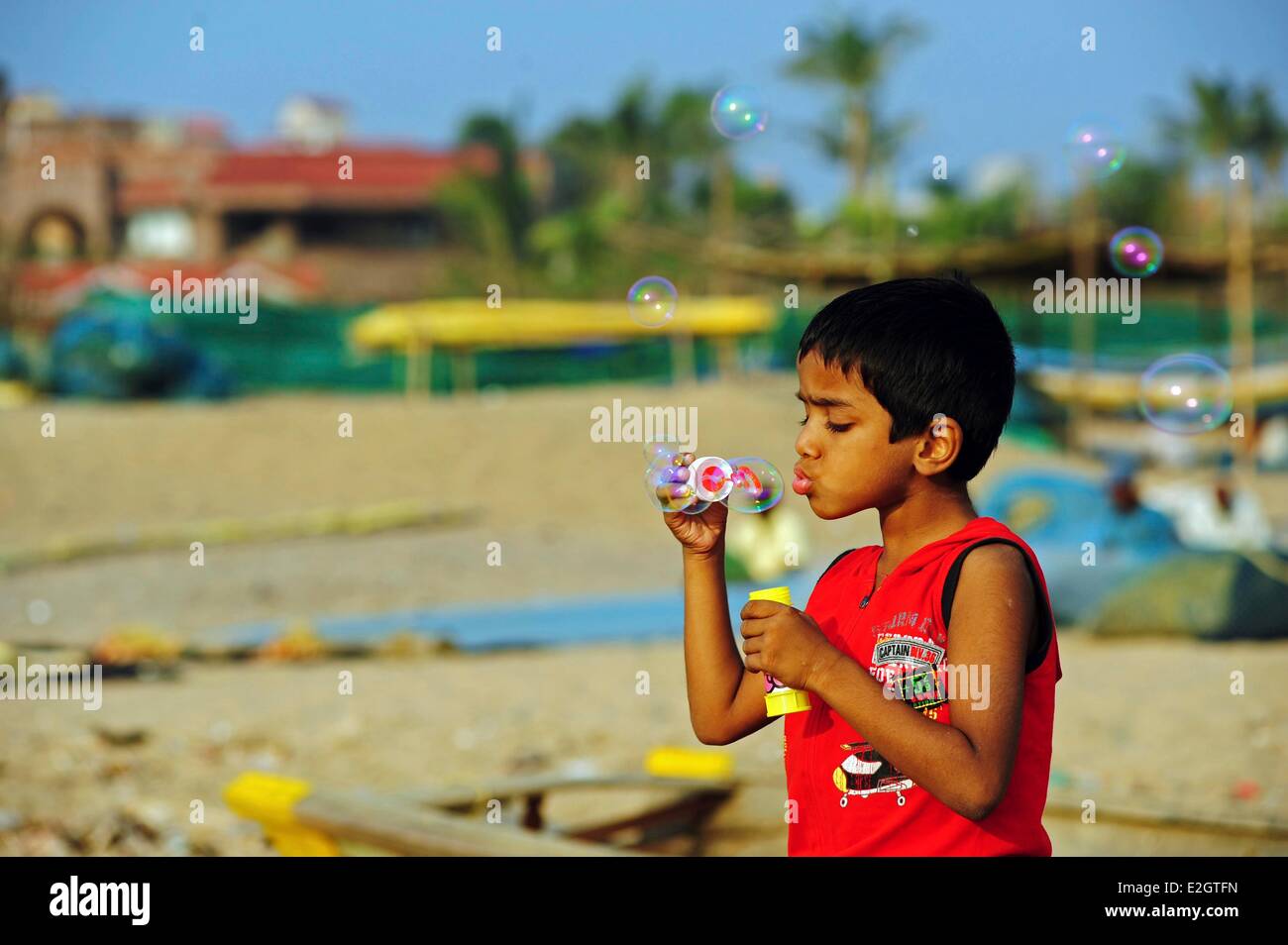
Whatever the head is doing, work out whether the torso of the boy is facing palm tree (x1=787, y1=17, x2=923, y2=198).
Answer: no

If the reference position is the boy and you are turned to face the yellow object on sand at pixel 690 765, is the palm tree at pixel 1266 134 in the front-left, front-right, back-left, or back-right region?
front-right

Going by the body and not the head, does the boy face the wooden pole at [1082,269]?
no

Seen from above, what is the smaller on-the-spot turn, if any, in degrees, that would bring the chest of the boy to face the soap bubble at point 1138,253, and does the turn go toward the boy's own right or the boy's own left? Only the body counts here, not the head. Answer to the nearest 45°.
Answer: approximately 135° to the boy's own right

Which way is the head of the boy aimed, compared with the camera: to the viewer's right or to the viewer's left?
to the viewer's left

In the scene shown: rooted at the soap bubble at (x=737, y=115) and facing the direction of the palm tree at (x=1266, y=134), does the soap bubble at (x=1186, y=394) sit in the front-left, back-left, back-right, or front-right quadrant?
front-right

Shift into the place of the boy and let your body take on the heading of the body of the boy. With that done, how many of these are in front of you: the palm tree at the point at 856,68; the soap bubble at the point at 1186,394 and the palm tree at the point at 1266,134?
0

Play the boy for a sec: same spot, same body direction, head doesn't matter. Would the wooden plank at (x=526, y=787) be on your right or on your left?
on your right

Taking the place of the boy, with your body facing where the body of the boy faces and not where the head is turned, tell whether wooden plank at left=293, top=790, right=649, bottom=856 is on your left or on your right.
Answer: on your right

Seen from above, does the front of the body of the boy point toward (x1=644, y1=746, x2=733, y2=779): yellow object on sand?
no
